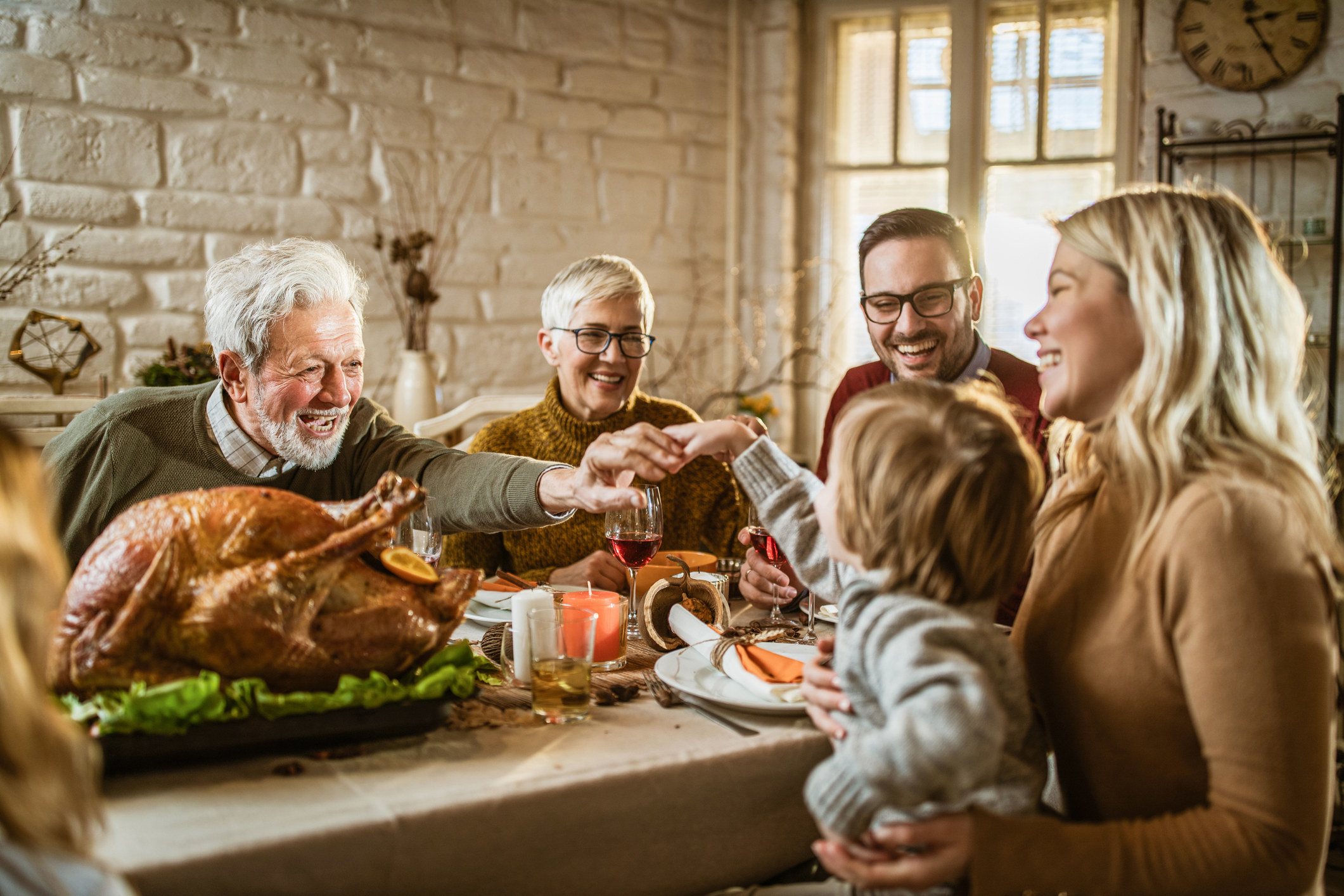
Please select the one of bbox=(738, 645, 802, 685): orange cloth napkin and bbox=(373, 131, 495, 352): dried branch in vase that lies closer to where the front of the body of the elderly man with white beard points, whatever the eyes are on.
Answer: the orange cloth napkin

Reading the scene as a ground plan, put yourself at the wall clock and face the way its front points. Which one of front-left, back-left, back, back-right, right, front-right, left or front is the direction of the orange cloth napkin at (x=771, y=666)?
front

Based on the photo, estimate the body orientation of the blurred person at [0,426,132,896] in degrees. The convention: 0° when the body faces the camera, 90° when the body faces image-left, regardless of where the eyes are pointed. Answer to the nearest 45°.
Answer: approximately 225°

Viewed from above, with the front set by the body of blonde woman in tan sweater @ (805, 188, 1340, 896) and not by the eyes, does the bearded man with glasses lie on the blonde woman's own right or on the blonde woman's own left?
on the blonde woman's own right

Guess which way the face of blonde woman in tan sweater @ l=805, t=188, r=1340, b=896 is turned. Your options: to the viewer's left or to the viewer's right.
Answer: to the viewer's left

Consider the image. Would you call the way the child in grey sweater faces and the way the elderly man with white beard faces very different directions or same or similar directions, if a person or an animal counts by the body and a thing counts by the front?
very different directions

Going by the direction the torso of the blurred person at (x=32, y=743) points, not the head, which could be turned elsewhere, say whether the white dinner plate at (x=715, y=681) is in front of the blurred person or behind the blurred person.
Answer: in front

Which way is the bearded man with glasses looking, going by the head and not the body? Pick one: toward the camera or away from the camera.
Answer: toward the camera

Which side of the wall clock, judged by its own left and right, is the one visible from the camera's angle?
front

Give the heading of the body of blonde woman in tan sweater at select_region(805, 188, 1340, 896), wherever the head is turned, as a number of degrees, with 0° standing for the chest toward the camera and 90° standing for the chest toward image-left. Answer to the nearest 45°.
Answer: approximately 90°

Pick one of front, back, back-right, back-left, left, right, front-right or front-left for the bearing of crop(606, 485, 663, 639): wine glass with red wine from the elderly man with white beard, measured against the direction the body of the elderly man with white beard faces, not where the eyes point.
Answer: front

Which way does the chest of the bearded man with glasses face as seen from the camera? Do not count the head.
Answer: toward the camera

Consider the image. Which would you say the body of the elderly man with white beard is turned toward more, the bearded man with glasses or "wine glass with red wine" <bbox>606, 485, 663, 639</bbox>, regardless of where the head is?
the wine glass with red wine
